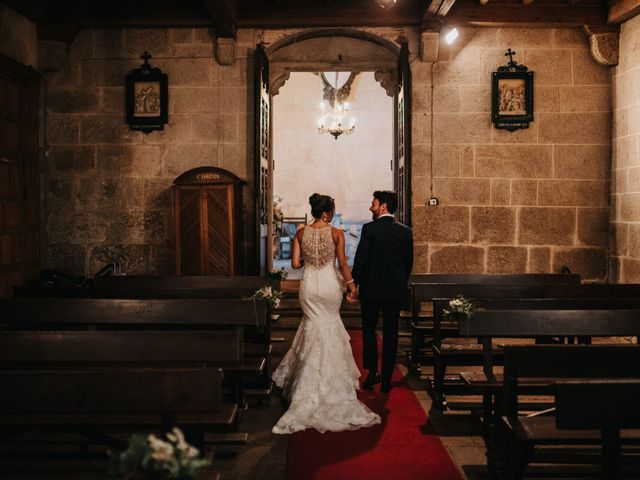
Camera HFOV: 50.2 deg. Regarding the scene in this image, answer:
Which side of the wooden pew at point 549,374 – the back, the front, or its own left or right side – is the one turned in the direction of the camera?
front

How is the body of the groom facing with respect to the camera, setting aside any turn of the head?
away from the camera

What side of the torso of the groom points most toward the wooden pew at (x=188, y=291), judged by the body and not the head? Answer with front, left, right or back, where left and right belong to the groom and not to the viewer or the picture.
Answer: left

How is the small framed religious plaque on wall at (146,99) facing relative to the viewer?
toward the camera

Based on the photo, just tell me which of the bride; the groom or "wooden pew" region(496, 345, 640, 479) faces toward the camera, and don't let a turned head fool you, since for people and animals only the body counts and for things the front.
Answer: the wooden pew

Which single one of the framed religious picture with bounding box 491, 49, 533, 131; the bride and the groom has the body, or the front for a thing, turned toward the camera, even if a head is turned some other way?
the framed religious picture

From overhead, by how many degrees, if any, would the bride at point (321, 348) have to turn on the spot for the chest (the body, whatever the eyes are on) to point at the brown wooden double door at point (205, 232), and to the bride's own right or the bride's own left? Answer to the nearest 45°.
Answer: approximately 45° to the bride's own left

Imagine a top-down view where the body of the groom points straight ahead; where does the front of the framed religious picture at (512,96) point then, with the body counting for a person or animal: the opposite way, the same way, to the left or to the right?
the opposite way

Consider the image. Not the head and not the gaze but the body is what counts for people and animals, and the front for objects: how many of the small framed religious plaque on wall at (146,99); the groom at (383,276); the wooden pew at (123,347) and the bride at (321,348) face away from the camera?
2

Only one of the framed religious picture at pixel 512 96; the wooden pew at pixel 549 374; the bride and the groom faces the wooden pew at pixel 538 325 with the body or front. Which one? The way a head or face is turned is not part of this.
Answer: the framed religious picture

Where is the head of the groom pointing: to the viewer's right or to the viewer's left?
to the viewer's left

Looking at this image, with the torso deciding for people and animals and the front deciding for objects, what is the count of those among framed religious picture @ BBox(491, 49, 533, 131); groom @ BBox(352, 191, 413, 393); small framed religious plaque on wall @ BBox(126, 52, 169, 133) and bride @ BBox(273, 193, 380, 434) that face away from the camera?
2

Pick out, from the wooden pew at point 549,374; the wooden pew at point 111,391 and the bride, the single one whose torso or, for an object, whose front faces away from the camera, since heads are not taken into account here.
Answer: the bride

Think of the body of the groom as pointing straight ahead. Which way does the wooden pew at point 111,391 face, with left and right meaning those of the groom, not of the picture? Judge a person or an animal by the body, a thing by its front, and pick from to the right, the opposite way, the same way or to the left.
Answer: the opposite way
